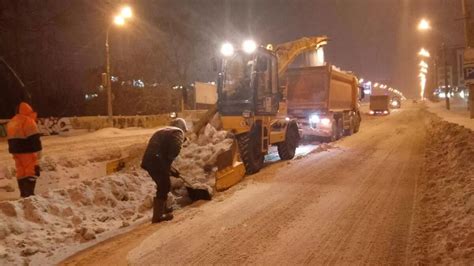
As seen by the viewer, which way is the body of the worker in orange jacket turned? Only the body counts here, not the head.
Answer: away from the camera

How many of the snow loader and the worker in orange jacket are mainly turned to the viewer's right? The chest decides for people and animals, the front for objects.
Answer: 0

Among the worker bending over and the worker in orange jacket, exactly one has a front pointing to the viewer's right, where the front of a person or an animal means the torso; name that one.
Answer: the worker bending over

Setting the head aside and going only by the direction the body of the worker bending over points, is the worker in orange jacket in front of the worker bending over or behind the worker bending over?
behind

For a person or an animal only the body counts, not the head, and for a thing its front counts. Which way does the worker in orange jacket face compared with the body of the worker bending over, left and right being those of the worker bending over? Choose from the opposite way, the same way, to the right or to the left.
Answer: to the left

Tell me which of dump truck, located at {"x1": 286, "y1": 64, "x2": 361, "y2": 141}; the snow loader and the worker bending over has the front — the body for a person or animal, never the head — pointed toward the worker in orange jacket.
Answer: the snow loader

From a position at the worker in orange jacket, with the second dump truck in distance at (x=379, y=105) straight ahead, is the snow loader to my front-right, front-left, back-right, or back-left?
front-right

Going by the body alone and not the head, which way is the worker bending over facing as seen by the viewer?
to the viewer's right

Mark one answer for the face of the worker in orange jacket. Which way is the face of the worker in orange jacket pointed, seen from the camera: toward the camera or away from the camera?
away from the camera

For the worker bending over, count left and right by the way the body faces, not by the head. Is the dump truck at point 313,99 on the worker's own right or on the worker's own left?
on the worker's own left

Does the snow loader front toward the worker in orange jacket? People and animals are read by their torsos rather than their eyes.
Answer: yes
